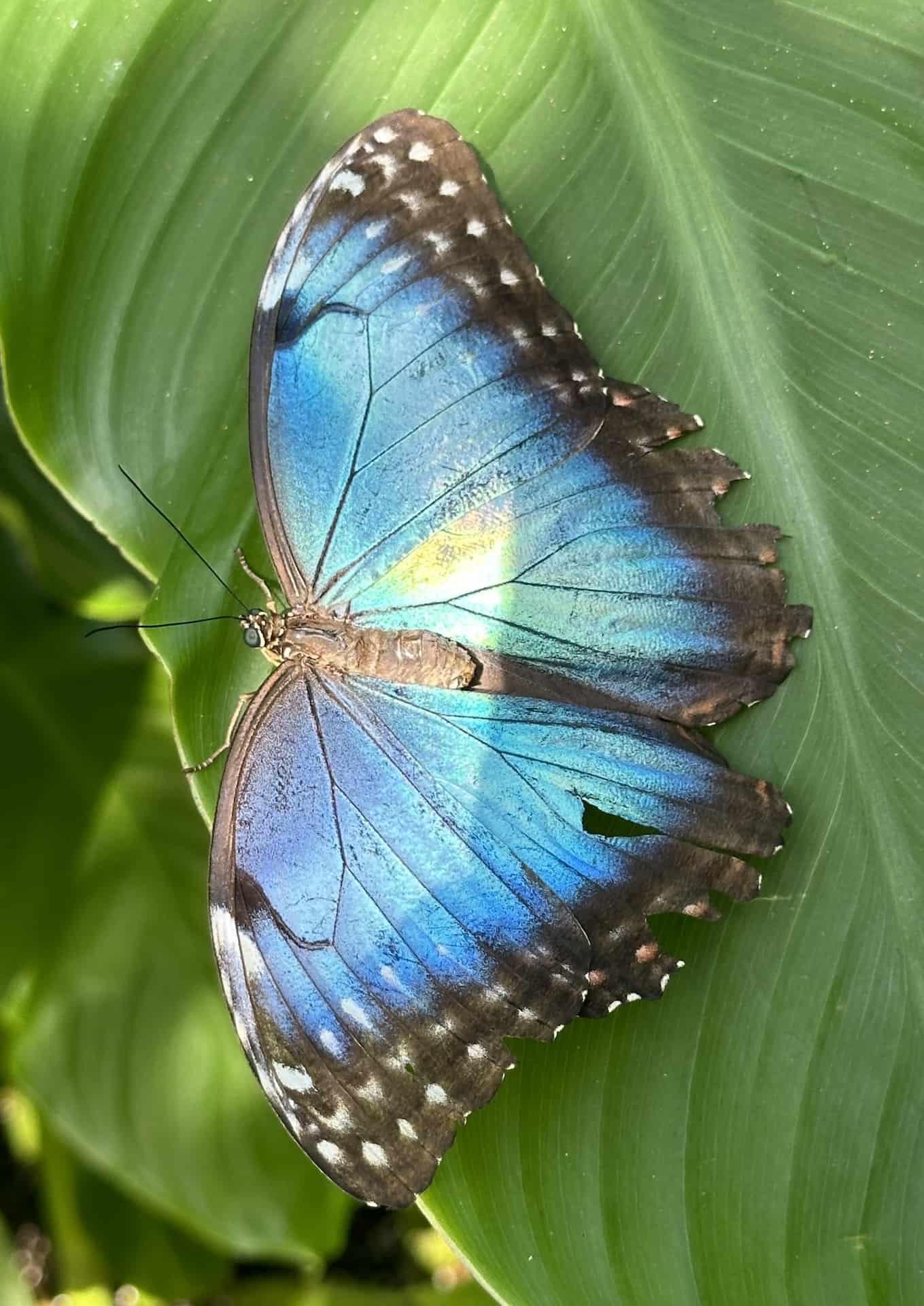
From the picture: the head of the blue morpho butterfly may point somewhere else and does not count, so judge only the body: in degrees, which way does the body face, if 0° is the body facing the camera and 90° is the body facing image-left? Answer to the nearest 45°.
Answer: approximately 90°
